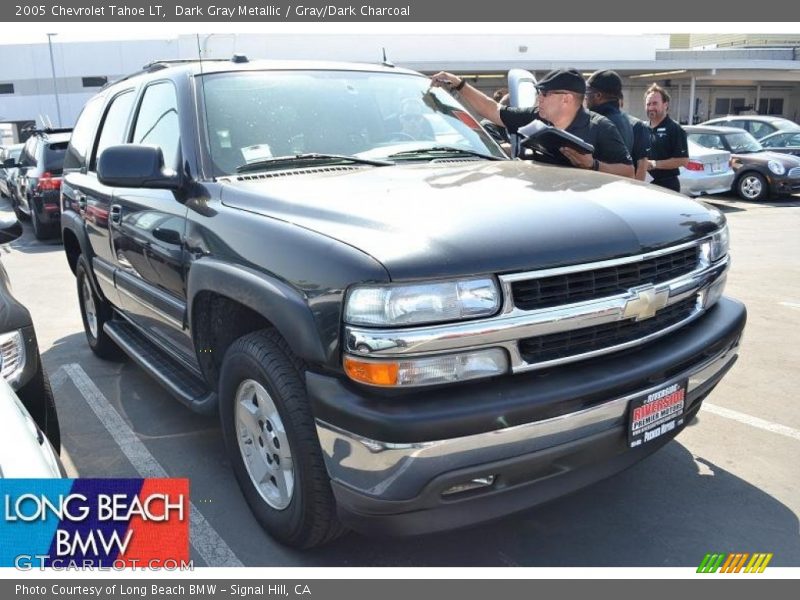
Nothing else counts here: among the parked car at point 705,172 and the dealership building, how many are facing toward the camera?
1

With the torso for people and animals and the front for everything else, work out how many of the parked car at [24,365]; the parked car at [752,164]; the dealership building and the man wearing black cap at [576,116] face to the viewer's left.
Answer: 1

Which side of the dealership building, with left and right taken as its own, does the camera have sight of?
front

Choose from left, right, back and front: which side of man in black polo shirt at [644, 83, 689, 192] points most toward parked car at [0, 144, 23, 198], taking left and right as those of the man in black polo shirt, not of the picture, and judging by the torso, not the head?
right

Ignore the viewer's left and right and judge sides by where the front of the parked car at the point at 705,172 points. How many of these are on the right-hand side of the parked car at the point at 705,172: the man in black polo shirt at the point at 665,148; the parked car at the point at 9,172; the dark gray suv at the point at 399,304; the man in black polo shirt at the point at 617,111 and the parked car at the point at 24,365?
0

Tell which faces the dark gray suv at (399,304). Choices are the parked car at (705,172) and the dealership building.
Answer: the dealership building

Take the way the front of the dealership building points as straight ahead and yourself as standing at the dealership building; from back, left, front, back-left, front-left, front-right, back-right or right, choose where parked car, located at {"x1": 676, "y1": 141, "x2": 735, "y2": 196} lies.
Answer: front

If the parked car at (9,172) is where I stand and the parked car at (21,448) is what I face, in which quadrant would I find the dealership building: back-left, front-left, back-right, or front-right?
back-left

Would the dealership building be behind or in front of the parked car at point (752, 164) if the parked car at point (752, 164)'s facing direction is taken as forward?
behind

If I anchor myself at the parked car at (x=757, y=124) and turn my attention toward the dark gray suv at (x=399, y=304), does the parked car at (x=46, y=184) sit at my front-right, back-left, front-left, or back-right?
front-right

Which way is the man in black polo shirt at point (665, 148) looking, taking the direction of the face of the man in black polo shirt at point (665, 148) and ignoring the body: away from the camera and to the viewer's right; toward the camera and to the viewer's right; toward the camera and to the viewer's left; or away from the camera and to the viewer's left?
toward the camera and to the viewer's left

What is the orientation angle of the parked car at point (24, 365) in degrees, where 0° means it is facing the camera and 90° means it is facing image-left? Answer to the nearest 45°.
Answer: approximately 315°

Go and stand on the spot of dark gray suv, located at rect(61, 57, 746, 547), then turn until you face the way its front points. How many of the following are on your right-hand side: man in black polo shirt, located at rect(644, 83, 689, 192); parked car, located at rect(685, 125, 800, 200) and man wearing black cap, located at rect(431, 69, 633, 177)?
0

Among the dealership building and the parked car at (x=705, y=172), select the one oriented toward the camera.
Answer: the dealership building

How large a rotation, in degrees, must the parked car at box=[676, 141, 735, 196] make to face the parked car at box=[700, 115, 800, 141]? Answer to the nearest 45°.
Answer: approximately 45° to its right

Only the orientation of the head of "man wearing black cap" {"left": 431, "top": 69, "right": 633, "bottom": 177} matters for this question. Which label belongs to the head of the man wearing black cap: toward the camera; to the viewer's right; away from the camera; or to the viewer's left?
to the viewer's left

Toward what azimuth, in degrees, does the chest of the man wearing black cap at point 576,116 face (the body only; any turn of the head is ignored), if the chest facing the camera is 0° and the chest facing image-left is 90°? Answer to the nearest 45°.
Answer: approximately 90°

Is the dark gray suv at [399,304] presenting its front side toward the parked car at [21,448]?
no

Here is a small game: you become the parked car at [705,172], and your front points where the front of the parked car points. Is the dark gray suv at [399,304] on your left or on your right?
on your left

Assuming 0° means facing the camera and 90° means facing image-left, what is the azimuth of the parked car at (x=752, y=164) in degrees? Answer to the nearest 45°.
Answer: approximately 315°
